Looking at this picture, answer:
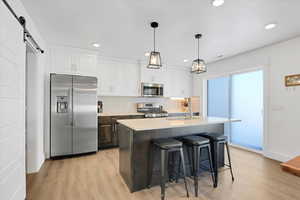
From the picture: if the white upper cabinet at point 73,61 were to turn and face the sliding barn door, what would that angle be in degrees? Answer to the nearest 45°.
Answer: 0° — it already faces it

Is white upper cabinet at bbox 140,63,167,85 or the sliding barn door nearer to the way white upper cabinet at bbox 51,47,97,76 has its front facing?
the sliding barn door

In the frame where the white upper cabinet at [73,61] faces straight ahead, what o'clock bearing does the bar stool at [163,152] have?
The bar stool is roughly at 11 o'clock from the white upper cabinet.

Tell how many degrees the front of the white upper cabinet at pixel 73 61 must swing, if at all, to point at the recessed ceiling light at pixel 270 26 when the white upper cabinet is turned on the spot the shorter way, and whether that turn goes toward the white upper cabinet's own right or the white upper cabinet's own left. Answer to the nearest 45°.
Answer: approximately 45° to the white upper cabinet's own left

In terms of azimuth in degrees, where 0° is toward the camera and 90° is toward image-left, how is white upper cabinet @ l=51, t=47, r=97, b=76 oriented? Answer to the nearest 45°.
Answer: approximately 0°

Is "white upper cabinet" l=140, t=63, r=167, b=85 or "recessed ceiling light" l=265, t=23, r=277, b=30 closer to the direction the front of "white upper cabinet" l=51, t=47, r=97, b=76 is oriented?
the recessed ceiling light

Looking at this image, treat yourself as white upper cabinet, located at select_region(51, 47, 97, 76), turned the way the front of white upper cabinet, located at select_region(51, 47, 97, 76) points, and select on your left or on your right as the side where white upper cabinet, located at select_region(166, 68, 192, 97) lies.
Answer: on your left

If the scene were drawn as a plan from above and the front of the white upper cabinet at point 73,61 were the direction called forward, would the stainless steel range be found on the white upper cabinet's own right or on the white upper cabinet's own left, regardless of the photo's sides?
on the white upper cabinet's own left

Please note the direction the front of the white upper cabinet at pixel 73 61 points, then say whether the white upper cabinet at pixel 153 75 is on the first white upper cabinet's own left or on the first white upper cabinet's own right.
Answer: on the first white upper cabinet's own left
